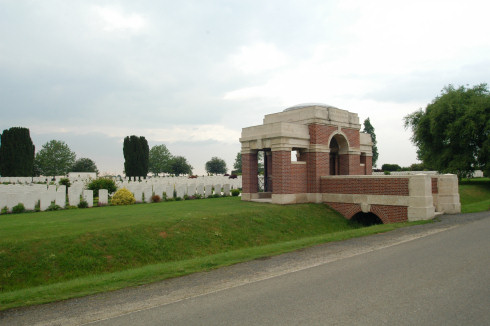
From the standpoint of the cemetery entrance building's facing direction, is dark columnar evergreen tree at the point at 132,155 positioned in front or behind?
behind

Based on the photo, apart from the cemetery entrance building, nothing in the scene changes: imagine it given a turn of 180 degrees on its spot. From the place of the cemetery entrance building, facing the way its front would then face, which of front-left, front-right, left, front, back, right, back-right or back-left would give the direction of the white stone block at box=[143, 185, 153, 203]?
front-left

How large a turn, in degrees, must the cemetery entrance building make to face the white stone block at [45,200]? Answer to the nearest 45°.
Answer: approximately 90° to its right

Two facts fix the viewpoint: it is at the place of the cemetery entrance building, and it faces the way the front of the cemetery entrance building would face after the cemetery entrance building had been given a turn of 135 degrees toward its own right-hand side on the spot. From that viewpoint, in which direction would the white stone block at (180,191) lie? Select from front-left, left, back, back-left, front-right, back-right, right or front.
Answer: front

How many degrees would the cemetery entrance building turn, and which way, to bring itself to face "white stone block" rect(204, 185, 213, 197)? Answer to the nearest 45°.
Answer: approximately 135° to its right

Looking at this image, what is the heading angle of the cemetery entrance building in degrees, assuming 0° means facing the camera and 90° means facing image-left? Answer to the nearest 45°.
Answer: approximately 315°

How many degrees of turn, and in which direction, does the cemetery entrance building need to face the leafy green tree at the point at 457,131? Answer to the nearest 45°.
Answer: approximately 90° to its left

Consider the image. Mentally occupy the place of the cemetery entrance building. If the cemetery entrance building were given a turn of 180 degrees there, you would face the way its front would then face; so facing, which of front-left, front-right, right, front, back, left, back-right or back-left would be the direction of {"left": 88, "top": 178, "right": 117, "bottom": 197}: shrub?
front-left

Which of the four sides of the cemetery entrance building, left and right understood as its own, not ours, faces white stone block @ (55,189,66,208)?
right

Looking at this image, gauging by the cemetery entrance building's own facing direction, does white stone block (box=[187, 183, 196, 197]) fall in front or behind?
behind

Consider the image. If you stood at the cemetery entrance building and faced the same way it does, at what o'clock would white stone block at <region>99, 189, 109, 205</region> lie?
The white stone block is roughly at 4 o'clock from the cemetery entrance building.

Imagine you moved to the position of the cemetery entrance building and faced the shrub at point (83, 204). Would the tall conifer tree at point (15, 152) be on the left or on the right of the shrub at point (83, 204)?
right

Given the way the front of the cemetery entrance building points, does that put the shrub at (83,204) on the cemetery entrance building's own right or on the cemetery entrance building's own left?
on the cemetery entrance building's own right
